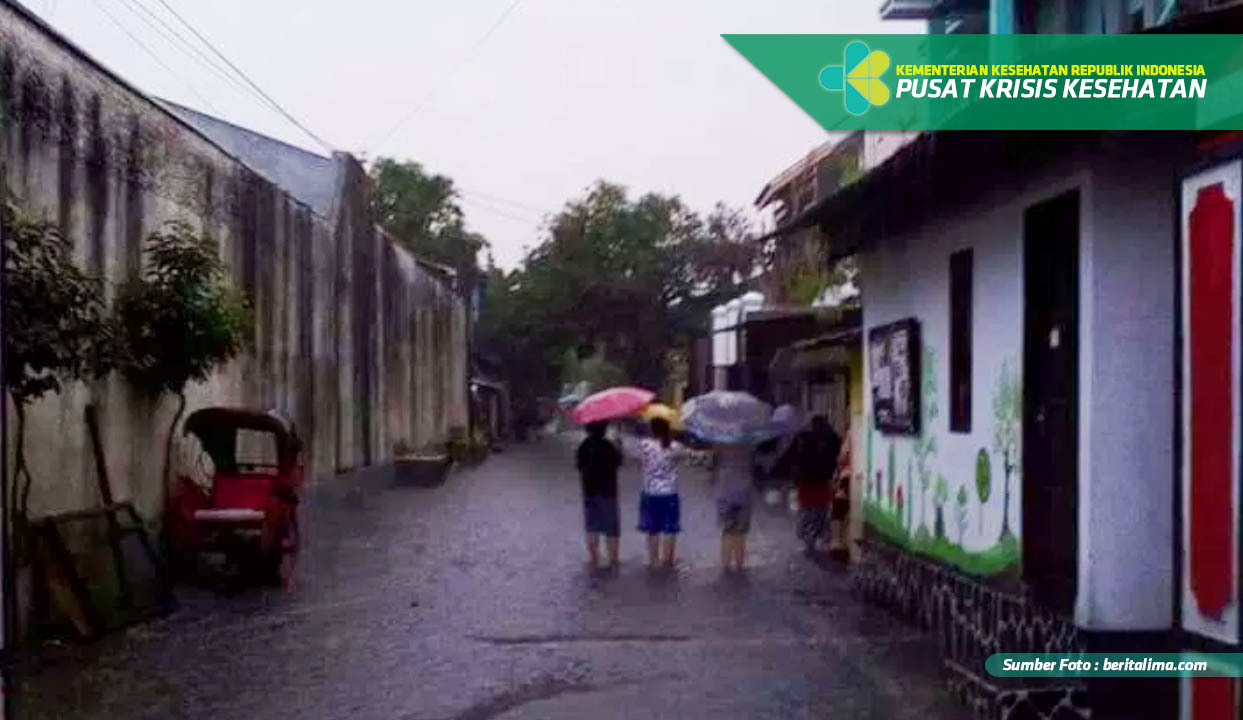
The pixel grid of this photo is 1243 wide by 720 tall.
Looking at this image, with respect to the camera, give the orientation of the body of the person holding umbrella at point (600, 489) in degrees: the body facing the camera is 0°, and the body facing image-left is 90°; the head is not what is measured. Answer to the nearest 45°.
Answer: approximately 180°

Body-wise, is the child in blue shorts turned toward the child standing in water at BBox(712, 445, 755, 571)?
no

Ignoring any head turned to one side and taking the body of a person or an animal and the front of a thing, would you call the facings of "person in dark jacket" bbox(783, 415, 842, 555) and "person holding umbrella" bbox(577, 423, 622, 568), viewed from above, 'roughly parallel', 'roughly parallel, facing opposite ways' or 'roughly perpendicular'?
roughly parallel

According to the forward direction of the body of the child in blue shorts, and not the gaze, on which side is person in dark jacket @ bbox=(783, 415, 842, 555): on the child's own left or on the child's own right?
on the child's own right

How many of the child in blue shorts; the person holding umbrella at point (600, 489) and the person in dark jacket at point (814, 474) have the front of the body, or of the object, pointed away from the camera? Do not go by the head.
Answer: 3

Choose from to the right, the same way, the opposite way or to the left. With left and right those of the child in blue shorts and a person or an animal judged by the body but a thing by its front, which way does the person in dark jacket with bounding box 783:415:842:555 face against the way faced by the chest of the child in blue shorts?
the same way

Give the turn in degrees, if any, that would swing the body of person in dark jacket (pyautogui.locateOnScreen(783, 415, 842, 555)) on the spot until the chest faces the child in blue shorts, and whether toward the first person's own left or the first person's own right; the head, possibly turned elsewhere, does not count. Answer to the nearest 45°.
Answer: approximately 135° to the first person's own left

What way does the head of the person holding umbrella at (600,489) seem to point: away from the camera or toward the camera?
away from the camera

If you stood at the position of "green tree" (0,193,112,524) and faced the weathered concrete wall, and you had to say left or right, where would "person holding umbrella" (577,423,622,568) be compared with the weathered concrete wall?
right

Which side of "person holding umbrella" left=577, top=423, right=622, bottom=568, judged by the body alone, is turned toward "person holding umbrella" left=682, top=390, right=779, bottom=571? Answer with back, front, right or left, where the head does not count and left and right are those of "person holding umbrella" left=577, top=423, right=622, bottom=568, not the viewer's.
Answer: right

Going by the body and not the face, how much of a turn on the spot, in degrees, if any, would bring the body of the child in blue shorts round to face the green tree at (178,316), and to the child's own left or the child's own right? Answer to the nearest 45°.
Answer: approximately 135° to the child's own left

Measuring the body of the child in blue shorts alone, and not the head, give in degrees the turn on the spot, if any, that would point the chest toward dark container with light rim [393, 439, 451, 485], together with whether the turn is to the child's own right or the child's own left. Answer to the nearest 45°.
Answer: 0° — they already face it

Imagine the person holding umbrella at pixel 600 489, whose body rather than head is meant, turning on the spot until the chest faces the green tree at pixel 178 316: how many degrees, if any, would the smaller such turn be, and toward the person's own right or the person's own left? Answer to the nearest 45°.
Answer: approximately 135° to the person's own left

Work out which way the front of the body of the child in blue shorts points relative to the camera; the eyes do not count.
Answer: away from the camera

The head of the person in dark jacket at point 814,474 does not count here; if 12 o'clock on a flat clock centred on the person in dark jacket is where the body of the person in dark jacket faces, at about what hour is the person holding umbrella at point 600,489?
The person holding umbrella is roughly at 8 o'clock from the person in dark jacket.

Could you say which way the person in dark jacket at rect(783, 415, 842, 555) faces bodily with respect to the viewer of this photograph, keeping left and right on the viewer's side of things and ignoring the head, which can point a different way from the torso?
facing away from the viewer
